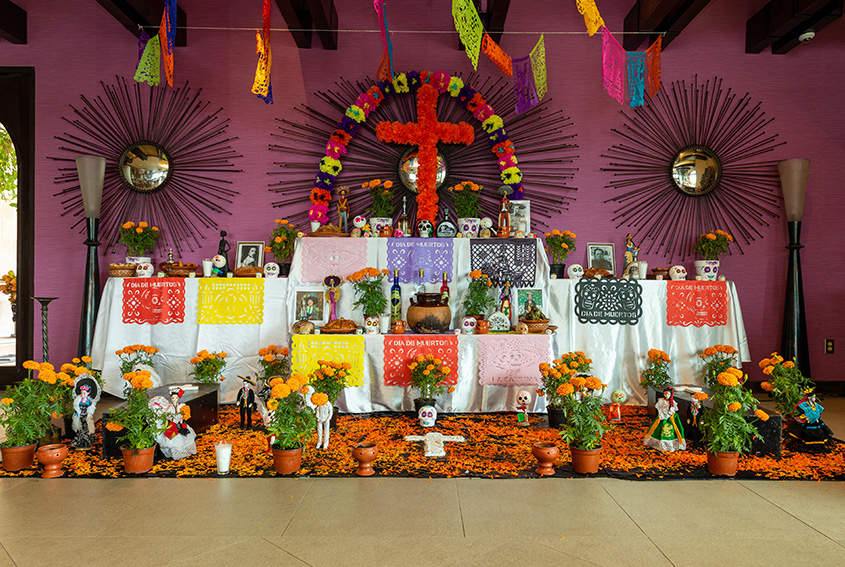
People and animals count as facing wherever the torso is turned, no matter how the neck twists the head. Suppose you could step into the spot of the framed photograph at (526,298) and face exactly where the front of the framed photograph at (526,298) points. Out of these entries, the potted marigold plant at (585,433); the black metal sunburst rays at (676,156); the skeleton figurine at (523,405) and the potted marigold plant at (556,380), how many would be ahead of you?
3

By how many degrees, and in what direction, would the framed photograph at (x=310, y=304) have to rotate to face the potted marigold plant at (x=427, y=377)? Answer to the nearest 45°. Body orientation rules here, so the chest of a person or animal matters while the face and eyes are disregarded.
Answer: approximately 45° to its left

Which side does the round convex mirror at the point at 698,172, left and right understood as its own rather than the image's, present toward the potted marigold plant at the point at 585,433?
front

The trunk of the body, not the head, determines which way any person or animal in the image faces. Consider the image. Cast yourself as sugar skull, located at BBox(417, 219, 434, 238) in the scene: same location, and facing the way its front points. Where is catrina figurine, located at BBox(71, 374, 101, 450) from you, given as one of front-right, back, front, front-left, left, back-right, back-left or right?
front-right

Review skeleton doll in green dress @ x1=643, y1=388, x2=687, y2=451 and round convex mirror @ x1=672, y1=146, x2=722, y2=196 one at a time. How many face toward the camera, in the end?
2

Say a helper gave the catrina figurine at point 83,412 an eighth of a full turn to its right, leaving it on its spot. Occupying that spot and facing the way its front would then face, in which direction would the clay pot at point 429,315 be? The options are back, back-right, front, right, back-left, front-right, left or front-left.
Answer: back-left

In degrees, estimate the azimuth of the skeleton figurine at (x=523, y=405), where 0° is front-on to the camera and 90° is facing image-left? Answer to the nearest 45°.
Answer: approximately 0°
